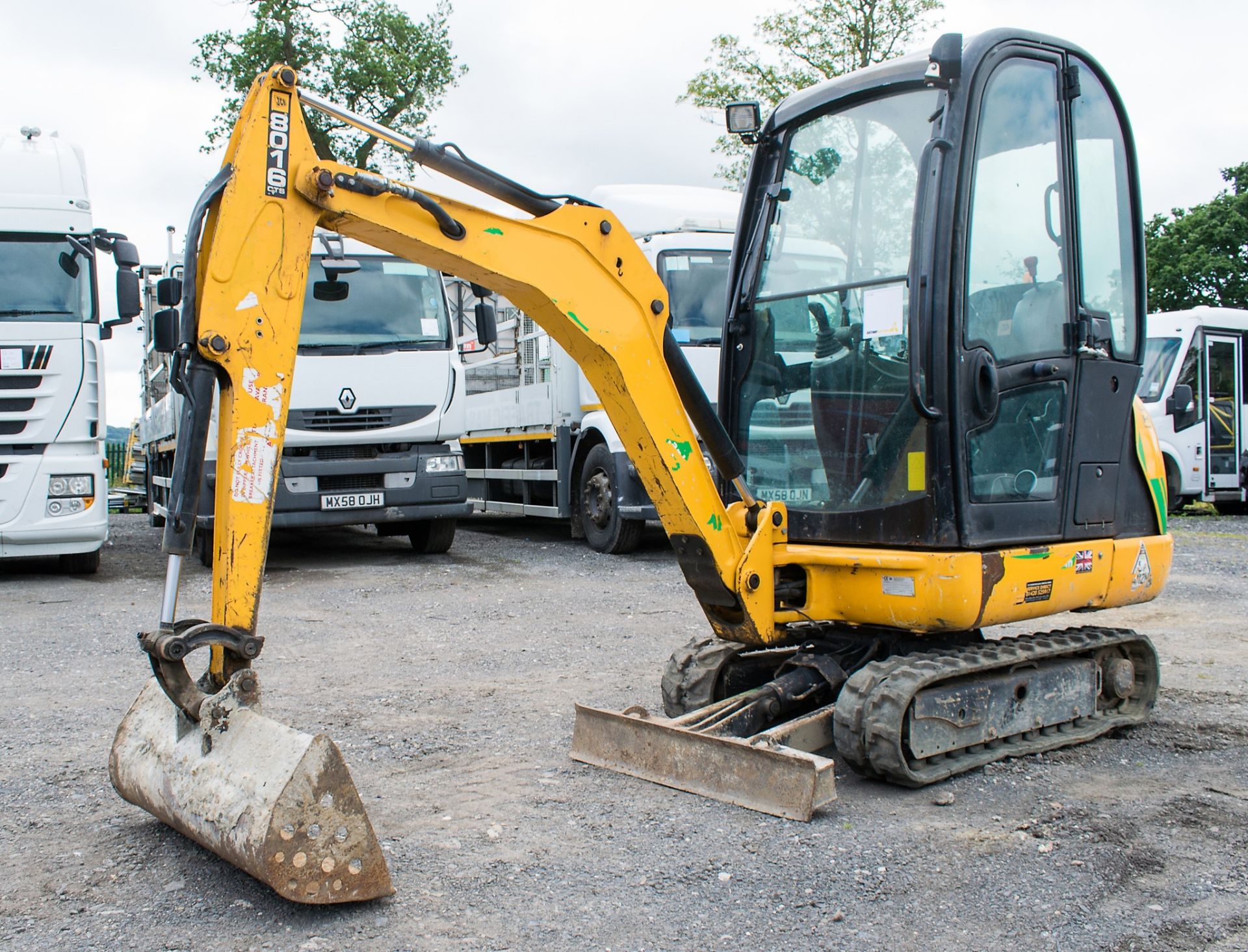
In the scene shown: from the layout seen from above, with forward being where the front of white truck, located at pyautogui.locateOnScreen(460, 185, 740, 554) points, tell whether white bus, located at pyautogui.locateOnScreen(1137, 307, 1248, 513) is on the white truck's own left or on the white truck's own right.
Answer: on the white truck's own left

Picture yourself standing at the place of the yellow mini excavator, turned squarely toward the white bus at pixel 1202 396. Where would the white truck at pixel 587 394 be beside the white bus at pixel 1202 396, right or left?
left

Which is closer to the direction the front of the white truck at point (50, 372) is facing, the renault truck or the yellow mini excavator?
the yellow mini excavator

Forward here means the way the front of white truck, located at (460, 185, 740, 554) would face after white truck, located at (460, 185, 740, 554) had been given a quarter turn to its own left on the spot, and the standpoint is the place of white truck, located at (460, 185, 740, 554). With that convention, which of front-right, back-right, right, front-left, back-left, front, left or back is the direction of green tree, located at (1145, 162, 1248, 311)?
front

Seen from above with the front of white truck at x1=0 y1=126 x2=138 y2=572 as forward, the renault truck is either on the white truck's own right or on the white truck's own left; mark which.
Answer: on the white truck's own left

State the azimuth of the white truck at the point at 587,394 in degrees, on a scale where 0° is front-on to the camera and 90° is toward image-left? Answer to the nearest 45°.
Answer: approximately 315°

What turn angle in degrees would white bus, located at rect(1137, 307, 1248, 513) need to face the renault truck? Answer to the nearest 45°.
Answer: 0° — it already faces it

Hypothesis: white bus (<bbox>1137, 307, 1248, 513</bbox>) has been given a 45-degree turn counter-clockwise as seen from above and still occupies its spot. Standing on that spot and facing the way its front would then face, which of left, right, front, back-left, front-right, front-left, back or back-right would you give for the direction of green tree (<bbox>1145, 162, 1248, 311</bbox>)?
back

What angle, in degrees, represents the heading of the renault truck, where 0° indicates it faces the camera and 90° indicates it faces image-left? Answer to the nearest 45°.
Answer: approximately 0°

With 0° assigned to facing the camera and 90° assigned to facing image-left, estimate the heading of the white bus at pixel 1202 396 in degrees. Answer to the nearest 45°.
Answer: approximately 45°

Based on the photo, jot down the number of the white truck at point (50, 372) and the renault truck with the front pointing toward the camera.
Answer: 2
